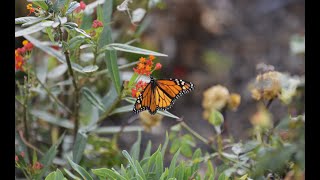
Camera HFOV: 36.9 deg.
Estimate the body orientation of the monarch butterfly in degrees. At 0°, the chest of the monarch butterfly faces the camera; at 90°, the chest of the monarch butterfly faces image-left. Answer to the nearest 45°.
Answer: approximately 180°
